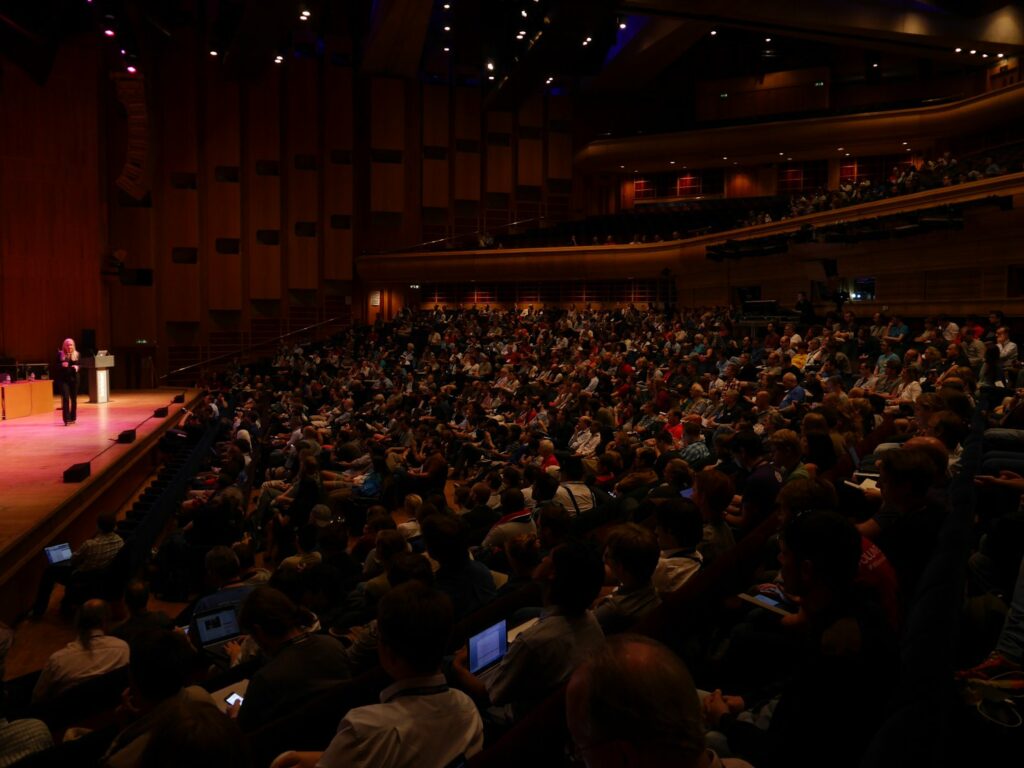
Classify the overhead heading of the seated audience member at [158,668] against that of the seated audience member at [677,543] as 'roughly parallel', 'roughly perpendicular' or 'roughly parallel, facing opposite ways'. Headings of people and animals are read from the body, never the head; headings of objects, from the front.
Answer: roughly parallel

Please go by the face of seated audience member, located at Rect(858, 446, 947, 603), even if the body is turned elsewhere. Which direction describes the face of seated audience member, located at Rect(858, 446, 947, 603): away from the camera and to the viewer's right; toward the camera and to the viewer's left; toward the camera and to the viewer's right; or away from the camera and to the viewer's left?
away from the camera and to the viewer's left

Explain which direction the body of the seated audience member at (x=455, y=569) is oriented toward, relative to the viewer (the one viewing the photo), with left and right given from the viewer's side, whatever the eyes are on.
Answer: facing away from the viewer and to the left of the viewer

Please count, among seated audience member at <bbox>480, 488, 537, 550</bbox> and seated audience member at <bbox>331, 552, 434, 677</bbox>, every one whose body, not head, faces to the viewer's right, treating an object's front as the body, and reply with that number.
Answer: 0

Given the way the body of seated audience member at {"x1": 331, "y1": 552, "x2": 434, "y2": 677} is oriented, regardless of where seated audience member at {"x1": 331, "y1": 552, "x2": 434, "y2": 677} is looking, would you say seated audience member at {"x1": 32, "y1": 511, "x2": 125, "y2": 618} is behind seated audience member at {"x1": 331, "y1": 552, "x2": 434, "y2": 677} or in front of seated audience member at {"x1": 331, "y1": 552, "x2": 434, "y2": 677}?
in front

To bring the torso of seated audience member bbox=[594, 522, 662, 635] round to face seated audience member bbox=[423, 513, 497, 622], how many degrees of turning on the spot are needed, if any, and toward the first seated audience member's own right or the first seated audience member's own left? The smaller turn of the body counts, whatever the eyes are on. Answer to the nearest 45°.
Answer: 0° — they already face them

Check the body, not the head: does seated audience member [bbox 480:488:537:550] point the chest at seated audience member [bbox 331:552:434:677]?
no

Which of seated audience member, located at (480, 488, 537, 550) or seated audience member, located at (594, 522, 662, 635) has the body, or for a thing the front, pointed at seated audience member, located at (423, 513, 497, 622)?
seated audience member, located at (594, 522, 662, 635)

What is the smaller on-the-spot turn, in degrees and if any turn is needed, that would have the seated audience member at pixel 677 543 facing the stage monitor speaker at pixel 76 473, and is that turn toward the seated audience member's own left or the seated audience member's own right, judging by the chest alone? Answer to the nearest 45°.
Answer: approximately 45° to the seated audience member's own right

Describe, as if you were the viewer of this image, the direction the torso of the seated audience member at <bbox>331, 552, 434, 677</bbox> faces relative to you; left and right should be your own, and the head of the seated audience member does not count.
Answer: facing away from the viewer and to the left of the viewer

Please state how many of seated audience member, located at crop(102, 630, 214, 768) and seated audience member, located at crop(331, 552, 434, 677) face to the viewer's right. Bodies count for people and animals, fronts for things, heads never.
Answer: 0

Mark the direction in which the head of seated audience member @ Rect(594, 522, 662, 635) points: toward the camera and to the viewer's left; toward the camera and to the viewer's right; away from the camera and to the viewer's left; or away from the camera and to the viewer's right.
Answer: away from the camera and to the viewer's left

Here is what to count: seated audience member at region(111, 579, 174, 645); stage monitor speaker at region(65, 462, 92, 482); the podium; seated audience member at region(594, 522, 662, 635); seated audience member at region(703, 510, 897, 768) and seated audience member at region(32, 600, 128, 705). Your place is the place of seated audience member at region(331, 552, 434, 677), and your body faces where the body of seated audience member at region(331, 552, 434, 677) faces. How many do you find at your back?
2

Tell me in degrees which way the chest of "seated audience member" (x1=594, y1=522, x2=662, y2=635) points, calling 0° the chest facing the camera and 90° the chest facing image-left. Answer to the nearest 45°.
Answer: approximately 135°

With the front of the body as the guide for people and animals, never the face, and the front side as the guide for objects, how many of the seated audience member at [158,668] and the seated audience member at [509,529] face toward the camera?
0

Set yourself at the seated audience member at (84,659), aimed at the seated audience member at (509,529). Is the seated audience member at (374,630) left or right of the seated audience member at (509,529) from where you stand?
right

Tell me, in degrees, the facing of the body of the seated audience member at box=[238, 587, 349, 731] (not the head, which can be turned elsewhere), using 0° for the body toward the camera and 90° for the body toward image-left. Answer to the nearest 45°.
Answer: approximately 135°

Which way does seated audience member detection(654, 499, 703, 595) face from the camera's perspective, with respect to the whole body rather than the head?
to the viewer's left
